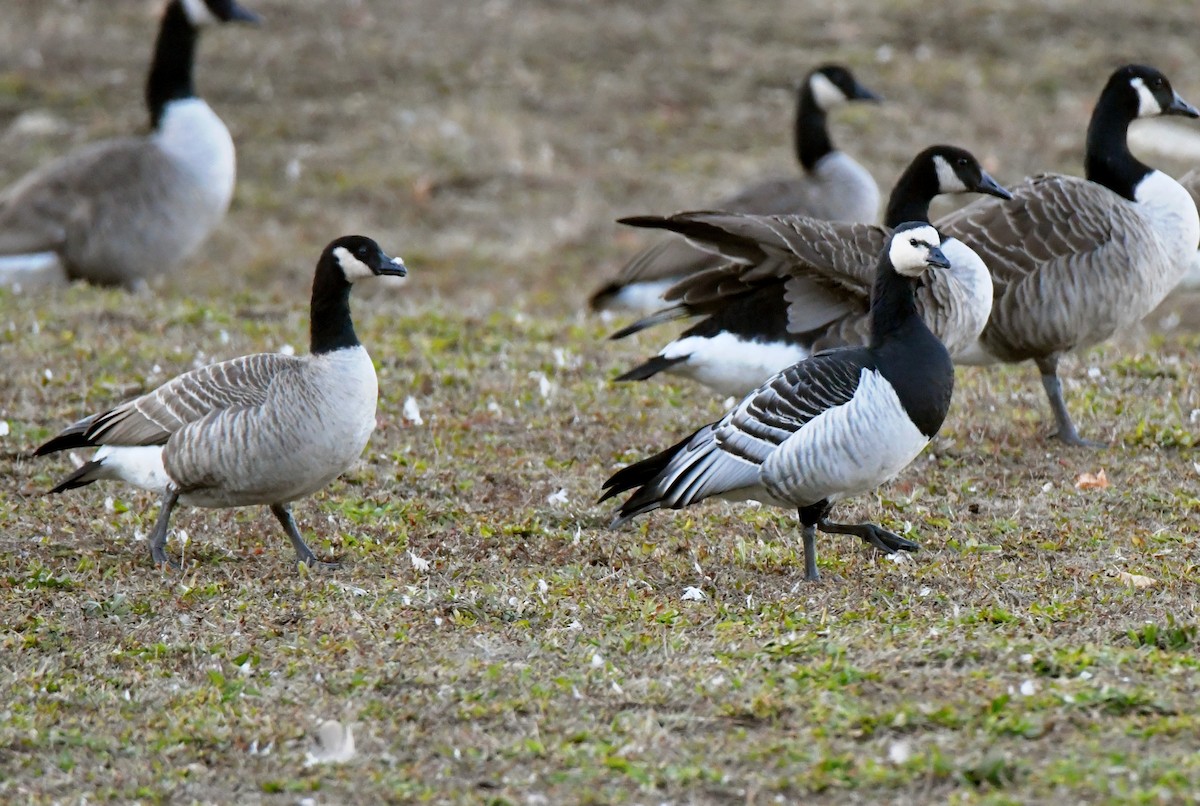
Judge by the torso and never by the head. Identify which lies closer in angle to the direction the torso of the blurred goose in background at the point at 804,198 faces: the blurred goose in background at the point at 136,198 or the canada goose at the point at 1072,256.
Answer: the canada goose

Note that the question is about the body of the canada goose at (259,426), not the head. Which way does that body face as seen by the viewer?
to the viewer's right

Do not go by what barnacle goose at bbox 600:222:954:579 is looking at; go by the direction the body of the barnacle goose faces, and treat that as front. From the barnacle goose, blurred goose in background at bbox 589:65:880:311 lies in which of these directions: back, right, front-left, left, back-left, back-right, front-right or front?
left

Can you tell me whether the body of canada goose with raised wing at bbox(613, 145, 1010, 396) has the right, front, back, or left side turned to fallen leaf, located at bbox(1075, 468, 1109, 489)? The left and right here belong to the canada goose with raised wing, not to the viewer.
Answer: front

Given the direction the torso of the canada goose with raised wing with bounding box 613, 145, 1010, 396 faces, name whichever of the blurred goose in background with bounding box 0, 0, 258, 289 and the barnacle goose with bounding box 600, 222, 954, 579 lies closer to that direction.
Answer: the barnacle goose

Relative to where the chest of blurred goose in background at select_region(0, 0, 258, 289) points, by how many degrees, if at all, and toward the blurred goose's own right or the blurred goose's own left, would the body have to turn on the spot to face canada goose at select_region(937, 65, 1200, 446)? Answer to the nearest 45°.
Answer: approximately 45° to the blurred goose's own right

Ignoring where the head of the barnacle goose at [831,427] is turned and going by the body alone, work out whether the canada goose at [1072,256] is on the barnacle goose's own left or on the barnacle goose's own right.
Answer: on the barnacle goose's own left

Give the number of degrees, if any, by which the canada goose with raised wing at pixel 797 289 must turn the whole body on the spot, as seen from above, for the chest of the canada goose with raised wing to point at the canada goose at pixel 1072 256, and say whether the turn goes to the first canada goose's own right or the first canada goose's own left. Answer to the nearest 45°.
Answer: approximately 45° to the first canada goose's own left

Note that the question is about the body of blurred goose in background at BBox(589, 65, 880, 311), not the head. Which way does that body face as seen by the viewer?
to the viewer's right

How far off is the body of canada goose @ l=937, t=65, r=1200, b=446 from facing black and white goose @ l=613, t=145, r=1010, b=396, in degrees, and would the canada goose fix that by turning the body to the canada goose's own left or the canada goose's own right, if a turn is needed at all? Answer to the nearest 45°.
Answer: approximately 135° to the canada goose's own right

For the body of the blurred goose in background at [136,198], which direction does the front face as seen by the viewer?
to the viewer's right

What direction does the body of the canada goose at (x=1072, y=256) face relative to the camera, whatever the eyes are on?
to the viewer's right

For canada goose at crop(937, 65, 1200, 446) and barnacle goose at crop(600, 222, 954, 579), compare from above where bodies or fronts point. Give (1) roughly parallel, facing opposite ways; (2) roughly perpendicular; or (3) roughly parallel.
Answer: roughly parallel

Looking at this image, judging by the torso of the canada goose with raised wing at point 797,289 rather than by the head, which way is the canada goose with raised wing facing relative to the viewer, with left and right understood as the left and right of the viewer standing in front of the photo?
facing to the right of the viewer
